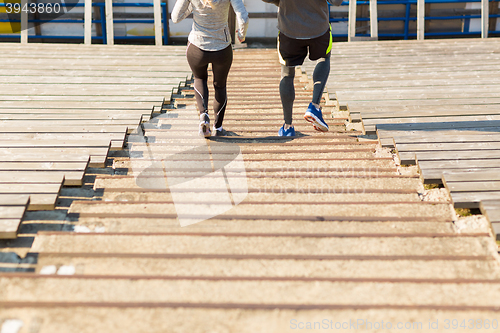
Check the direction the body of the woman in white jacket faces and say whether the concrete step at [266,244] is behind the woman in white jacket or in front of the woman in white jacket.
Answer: behind

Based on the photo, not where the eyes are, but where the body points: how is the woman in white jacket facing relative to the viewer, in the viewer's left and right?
facing away from the viewer

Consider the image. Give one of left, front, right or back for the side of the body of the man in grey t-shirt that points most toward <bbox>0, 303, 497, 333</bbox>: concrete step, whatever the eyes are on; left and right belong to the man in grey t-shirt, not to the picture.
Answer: back

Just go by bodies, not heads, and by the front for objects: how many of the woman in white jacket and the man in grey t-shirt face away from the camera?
2

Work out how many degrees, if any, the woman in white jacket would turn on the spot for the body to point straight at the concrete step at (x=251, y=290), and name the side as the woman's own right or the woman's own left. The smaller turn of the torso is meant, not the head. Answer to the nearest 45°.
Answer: approximately 180°

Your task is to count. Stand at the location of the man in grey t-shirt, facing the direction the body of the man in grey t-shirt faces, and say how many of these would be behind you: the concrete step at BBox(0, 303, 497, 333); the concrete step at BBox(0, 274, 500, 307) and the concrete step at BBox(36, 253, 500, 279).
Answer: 3

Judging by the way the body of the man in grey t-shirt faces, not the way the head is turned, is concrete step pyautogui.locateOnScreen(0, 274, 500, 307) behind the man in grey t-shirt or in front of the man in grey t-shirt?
behind

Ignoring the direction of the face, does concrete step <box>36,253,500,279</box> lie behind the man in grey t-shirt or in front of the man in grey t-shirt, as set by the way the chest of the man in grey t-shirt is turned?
behind

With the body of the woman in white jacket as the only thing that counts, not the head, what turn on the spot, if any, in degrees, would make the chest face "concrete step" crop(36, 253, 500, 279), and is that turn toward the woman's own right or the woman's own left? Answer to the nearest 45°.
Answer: approximately 180°

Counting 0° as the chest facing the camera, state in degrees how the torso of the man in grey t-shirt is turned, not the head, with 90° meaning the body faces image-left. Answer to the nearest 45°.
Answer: approximately 180°
